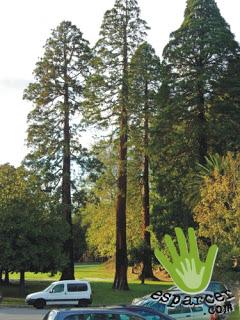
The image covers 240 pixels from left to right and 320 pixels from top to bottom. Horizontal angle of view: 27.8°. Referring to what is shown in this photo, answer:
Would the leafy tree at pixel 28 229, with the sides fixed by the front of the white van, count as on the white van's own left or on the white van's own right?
on the white van's own right

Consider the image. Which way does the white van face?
to the viewer's left
